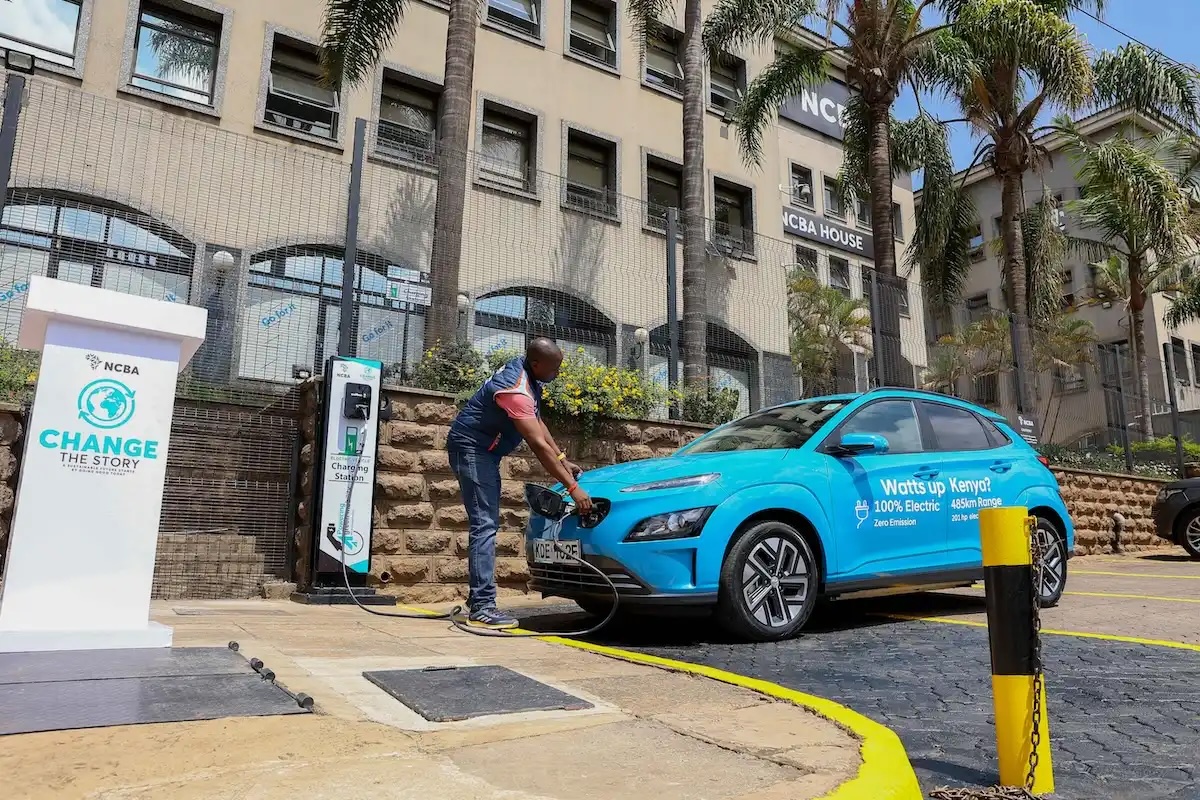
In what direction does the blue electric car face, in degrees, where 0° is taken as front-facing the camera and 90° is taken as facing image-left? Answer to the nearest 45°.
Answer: approximately 45°

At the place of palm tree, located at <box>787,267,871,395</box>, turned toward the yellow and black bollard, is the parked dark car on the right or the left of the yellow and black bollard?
left

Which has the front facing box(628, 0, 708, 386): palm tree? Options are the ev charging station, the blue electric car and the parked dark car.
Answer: the parked dark car

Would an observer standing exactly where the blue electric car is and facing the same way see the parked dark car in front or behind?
behind

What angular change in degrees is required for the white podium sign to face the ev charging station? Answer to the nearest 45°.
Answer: approximately 135° to its left

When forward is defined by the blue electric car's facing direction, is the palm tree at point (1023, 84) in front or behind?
behind

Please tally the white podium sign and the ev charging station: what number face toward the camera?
2

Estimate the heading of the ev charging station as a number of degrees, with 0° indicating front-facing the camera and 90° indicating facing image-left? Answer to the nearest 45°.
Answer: approximately 0°

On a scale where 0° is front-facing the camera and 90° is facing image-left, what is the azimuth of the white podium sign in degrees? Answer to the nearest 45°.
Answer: approximately 0°

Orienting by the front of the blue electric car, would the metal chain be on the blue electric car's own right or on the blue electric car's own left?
on the blue electric car's own left
